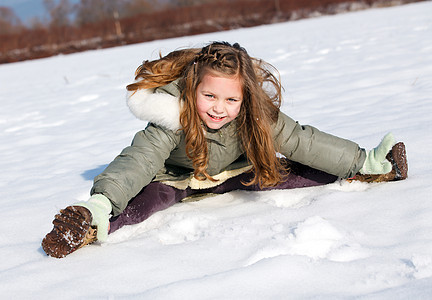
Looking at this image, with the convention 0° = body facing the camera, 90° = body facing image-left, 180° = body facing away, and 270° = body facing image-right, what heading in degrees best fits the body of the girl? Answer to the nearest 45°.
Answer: approximately 0°
